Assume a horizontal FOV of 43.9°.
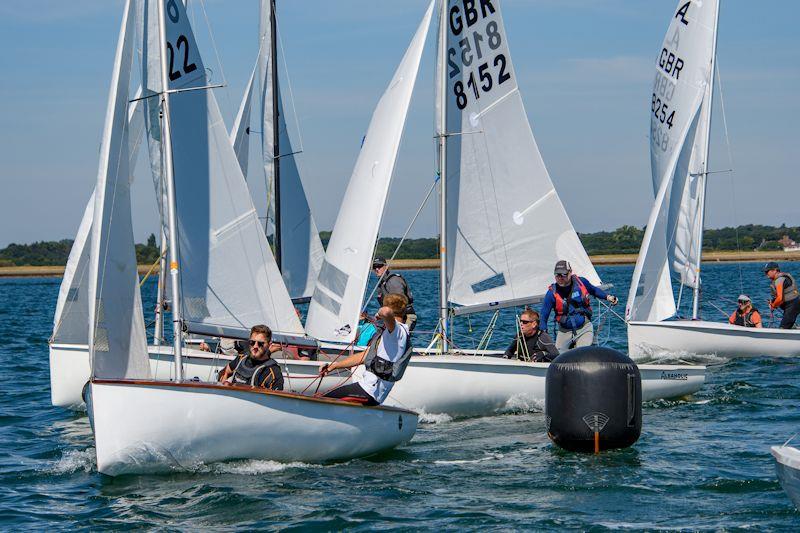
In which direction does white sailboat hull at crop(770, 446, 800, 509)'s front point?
to the viewer's left

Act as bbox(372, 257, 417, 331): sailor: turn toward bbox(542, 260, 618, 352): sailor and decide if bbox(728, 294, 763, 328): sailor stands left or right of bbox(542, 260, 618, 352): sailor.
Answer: left

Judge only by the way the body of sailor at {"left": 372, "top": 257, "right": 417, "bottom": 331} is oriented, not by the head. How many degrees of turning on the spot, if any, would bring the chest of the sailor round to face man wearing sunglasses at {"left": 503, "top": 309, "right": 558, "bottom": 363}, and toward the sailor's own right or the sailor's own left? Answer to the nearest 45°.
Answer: approximately 90° to the sailor's own left

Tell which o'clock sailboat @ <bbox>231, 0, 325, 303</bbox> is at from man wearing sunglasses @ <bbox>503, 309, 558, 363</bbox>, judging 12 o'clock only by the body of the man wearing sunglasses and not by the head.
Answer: The sailboat is roughly at 3 o'clock from the man wearing sunglasses.

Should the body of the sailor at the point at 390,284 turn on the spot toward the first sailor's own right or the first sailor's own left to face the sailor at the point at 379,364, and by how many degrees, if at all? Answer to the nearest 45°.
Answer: approximately 45° to the first sailor's own left

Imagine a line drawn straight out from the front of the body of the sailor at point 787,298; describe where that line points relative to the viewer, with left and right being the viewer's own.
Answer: facing to the left of the viewer

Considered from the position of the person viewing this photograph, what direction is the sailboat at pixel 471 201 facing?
facing to the left of the viewer
